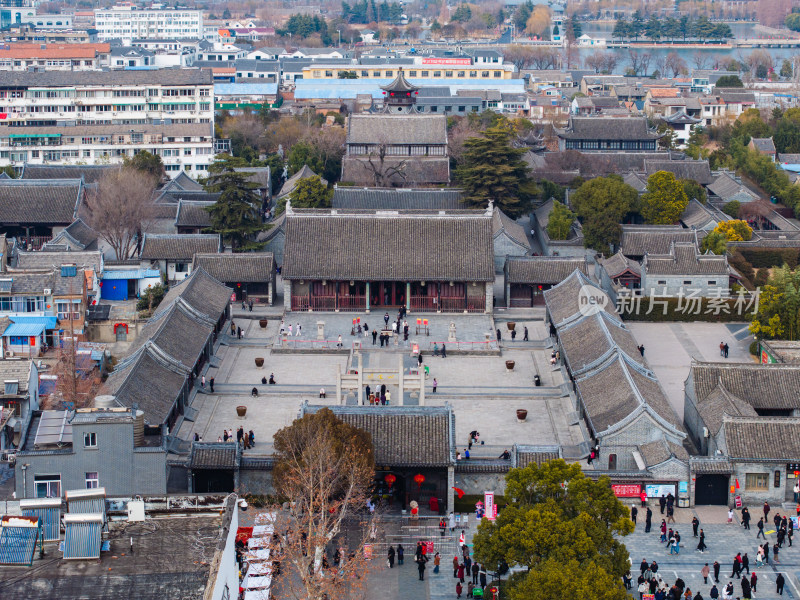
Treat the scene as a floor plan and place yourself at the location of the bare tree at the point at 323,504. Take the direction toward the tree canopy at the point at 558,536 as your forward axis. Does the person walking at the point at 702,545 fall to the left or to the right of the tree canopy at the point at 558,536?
left

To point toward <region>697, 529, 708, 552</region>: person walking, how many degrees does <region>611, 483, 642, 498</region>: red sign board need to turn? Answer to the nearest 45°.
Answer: approximately 45° to its left

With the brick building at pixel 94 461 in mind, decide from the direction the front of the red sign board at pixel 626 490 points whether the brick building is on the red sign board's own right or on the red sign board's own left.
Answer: on the red sign board's own right

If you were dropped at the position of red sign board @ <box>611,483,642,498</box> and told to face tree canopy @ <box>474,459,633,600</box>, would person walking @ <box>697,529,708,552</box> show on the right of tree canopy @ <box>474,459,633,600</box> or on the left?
left

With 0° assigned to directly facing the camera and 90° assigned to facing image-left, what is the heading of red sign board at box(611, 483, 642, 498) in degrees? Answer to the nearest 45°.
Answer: approximately 0°

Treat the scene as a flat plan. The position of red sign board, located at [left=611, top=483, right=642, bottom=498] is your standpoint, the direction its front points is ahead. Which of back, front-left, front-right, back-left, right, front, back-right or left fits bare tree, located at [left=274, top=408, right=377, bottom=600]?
front-right

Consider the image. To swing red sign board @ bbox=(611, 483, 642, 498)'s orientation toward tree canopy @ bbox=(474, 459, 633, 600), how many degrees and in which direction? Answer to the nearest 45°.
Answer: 0° — it already faces it
